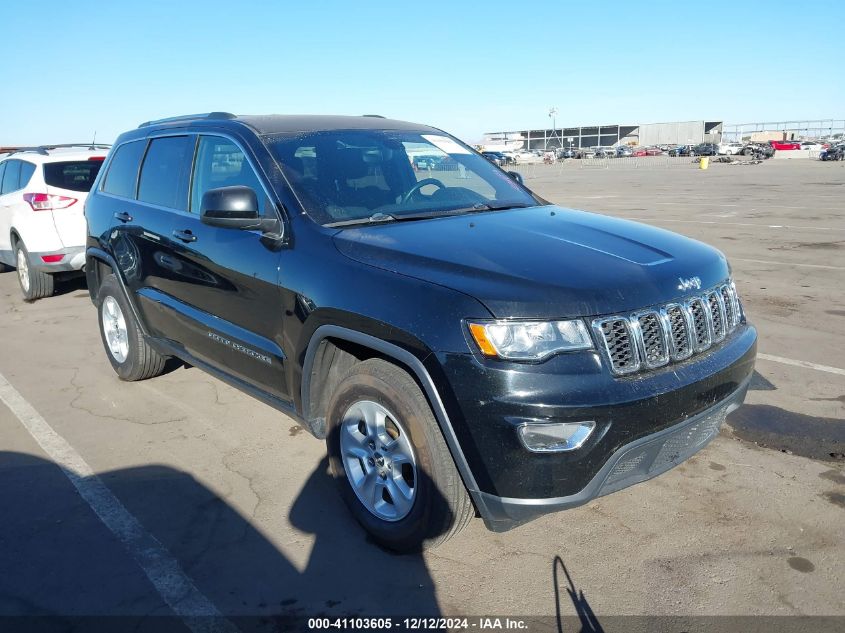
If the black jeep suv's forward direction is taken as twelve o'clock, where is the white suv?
The white suv is roughly at 6 o'clock from the black jeep suv.

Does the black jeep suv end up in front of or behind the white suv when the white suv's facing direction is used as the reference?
behind

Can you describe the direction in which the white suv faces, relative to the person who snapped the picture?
facing away from the viewer and to the left of the viewer

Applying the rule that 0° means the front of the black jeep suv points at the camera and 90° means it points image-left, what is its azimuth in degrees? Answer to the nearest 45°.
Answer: approximately 315°

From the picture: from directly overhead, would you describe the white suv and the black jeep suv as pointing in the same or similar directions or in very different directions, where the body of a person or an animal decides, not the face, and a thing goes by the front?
very different directions
